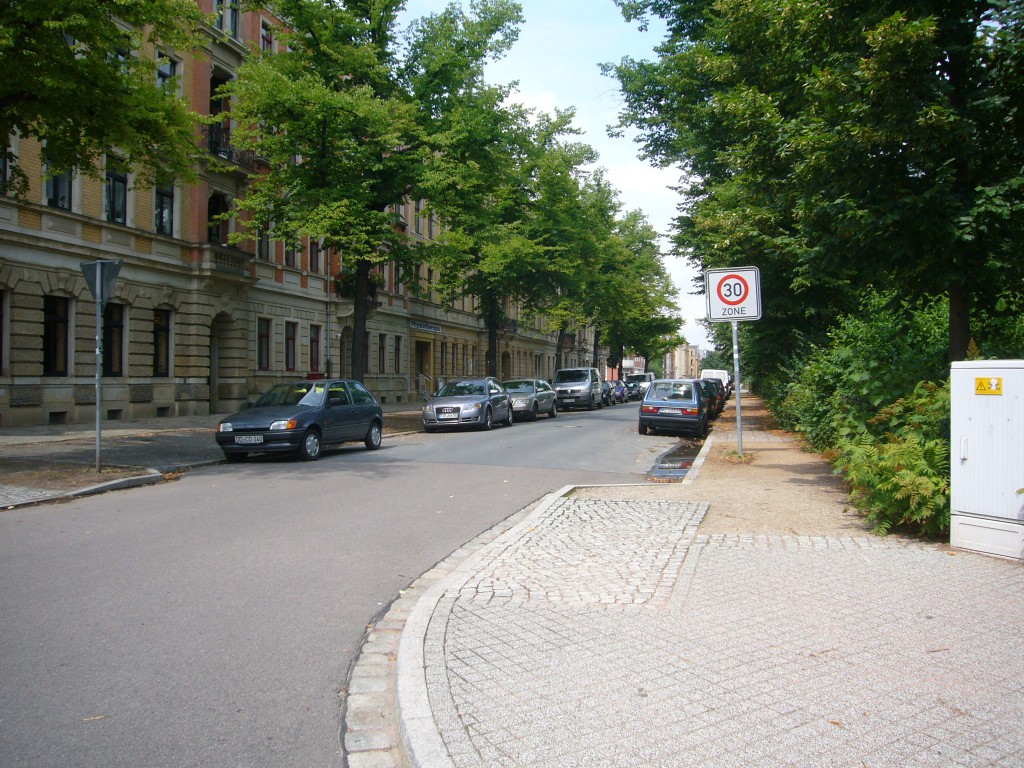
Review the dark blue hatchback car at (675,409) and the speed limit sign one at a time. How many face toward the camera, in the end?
1

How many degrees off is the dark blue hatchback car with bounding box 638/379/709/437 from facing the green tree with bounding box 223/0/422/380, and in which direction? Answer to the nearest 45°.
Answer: approximately 90° to its left

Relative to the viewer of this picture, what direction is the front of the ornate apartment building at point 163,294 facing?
facing the viewer and to the right of the viewer

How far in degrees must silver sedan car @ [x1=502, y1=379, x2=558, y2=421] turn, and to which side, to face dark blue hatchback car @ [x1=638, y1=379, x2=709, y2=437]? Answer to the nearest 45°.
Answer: approximately 90° to its left

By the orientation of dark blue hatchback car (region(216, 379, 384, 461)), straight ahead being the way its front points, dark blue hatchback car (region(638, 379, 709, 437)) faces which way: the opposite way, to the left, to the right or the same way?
the opposite way

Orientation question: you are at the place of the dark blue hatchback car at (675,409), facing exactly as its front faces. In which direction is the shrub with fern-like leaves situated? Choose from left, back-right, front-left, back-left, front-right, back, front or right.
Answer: back

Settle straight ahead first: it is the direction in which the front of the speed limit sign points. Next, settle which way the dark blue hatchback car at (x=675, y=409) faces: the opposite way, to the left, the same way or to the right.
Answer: the opposite way

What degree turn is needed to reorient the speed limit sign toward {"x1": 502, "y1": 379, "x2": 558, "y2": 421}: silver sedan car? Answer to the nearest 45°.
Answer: approximately 135° to its right

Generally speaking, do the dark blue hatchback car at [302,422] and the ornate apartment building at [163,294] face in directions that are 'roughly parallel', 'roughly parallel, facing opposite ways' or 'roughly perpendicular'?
roughly perpendicular

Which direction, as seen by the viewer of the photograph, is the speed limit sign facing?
facing the viewer

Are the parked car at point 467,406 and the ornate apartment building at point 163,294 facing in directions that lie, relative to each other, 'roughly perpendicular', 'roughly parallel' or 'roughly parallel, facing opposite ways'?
roughly perpendicular

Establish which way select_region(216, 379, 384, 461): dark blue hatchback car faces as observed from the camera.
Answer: facing the viewer and to the left of the viewer

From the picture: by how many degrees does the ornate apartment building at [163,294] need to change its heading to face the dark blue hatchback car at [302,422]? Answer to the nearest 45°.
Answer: approximately 45° to its right

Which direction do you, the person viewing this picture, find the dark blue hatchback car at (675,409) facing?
facing away from the viewer

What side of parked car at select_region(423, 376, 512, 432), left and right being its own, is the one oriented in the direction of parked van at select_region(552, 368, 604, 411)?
back
